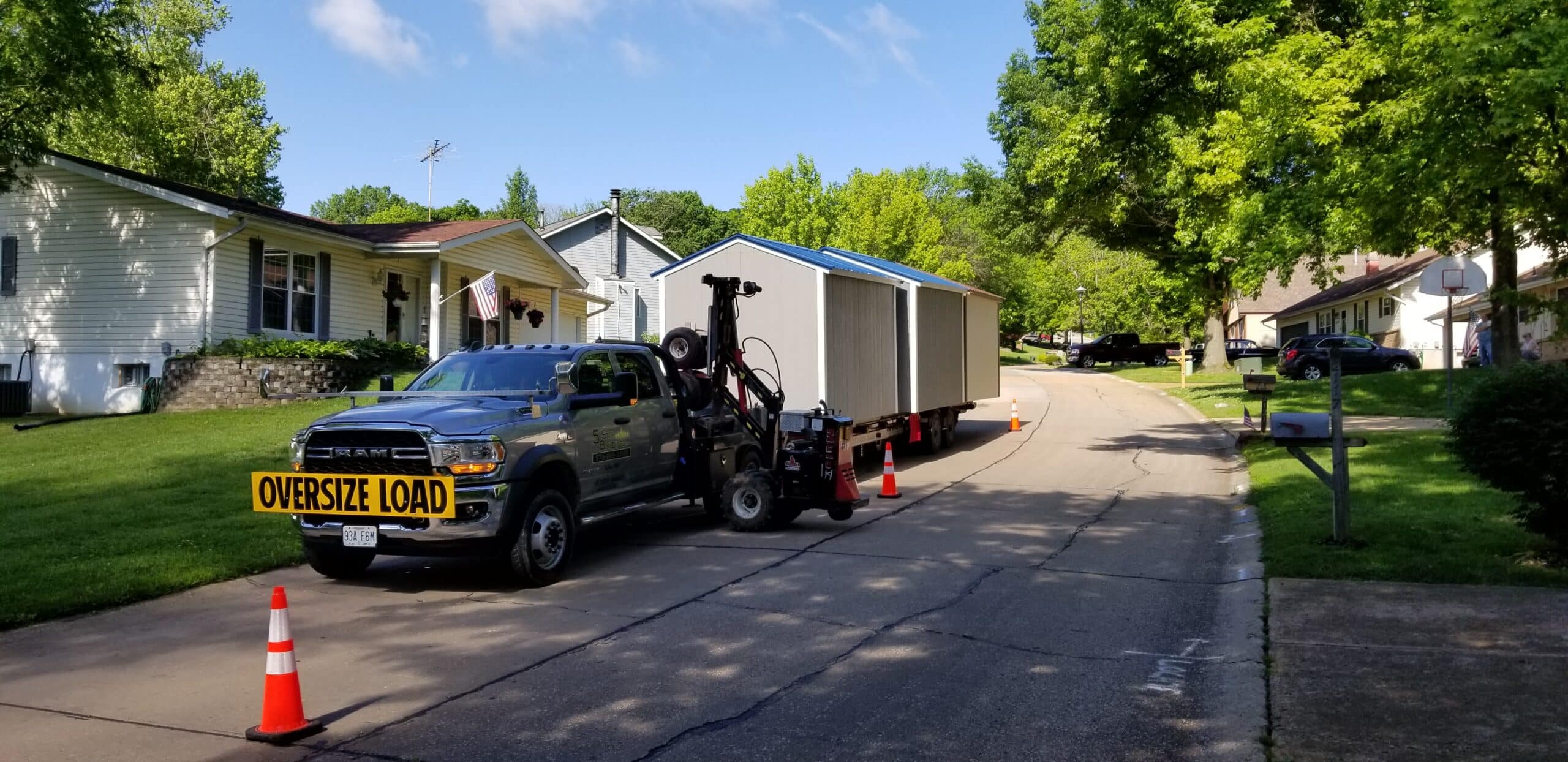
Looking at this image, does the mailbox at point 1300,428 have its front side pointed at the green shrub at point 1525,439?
no

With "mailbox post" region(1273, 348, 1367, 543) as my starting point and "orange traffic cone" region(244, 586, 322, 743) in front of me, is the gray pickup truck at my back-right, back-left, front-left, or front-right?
front-right

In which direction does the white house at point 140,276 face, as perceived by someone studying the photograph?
facing the viewer and to the right of the viewer

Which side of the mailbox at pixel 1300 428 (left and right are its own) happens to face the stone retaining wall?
front

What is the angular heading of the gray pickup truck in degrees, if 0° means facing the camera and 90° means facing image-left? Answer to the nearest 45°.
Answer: approximately 45°

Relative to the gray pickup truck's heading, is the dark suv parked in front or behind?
behind

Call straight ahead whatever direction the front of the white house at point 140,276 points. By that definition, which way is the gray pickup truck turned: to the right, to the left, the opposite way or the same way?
to the right

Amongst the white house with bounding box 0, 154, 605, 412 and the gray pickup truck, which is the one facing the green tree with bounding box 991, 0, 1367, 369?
the white house

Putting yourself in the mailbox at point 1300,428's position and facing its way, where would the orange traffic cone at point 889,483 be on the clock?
The orange traffic cone is roughly at 1 o'clock from the mailbox.

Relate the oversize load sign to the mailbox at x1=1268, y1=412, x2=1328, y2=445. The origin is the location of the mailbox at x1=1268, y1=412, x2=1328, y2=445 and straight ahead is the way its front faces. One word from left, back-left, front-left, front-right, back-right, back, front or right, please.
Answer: front-left

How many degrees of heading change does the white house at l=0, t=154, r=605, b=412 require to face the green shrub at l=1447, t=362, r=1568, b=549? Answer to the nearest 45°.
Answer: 0° — it already faces it

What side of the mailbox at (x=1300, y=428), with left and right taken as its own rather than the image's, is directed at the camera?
left

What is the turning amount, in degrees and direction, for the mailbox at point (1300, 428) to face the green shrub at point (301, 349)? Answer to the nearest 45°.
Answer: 0° — it already faces it

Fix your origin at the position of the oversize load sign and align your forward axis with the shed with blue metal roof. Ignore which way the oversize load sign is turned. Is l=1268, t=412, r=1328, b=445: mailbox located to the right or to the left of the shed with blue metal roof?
right

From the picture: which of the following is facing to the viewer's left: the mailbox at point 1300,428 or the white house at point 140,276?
the mailbox

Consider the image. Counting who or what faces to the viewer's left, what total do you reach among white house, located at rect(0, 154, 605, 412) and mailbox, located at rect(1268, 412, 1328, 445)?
1

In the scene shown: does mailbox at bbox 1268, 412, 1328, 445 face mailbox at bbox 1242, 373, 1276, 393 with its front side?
no

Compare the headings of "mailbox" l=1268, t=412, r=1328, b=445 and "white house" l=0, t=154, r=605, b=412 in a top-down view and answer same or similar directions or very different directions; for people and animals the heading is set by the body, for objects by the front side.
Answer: very different directions

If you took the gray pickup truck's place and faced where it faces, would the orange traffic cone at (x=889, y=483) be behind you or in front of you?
behind
